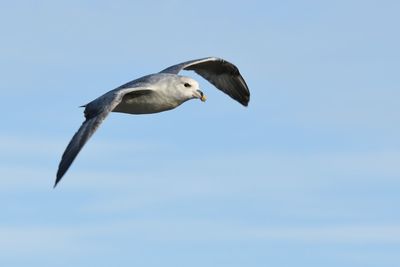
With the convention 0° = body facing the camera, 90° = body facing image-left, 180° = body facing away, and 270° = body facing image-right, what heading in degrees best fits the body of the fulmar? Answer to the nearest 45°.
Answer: approximately 315°
